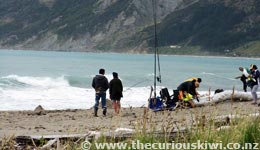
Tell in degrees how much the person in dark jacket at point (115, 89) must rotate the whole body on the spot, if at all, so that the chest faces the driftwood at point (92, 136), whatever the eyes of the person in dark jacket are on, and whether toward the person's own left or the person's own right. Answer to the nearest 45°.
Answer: approximately 180°

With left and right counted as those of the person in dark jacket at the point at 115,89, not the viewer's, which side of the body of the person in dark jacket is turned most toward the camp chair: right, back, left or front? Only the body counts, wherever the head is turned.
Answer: right

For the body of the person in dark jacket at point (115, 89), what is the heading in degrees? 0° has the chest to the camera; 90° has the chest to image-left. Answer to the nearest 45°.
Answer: approximately 180°

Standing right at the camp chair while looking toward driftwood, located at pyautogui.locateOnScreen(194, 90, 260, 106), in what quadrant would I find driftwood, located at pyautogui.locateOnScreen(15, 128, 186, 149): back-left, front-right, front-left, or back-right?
back-right

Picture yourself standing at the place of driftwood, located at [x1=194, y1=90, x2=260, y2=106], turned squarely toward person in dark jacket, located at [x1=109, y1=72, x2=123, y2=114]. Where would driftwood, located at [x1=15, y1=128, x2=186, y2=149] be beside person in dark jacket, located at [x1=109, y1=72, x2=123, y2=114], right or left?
left

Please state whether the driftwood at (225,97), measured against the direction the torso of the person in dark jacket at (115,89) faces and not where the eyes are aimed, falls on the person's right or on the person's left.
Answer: on the person's right
